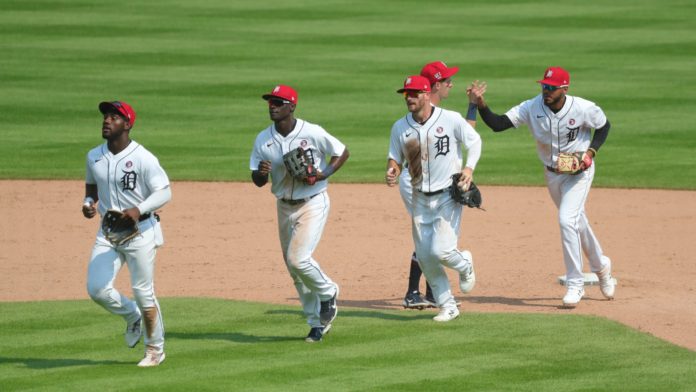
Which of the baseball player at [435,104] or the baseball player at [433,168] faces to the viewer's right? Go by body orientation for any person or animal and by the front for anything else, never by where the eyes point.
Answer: the baseball player at [435,104]

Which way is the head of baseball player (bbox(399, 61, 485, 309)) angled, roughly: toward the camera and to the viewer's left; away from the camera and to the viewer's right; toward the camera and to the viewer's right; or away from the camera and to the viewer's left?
toward the camera and to the viewer's right

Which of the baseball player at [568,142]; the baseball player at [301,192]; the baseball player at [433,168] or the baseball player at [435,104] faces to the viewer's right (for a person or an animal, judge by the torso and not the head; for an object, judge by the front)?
the baseball player at [435,104]

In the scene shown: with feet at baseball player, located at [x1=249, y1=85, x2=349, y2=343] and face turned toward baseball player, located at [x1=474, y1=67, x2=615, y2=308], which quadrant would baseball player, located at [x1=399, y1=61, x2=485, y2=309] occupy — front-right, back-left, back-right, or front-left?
front-left

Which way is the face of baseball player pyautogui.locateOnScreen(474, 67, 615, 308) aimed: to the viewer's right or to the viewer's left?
to the viewer's left

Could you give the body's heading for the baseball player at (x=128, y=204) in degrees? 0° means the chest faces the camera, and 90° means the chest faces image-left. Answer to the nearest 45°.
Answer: approximately 45°

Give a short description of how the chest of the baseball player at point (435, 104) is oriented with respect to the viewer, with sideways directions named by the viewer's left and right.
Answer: facing to the right of the viewer

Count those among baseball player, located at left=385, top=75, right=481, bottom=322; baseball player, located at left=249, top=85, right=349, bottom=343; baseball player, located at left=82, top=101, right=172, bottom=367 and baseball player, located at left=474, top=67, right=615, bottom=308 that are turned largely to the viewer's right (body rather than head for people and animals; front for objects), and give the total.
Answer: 0

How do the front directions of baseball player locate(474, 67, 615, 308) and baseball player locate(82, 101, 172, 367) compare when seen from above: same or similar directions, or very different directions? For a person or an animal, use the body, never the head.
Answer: same or similar directions

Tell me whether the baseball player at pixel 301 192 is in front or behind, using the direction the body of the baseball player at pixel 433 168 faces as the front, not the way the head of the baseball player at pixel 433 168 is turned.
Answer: in front

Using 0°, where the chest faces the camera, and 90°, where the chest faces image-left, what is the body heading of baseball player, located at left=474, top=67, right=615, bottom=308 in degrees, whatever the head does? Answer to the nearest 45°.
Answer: approximately 45°
